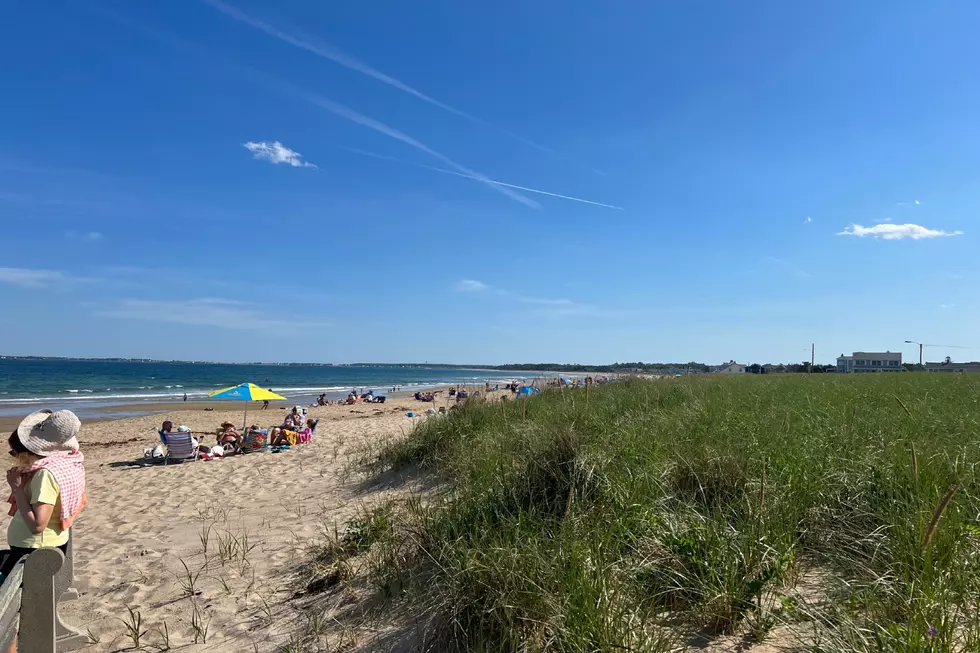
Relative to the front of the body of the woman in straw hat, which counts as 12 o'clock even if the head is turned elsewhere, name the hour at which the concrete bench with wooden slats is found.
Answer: The concrete bench with wooden slats is roughly at 9 o'clock from the woman in straw hat.

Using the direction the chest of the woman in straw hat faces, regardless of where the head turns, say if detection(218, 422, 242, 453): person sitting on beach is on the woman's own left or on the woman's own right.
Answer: on the woman's own right

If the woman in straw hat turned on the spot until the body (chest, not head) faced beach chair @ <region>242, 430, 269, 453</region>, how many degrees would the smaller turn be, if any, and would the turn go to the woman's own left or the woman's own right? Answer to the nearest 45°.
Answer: approximately 90° to the woman's own right

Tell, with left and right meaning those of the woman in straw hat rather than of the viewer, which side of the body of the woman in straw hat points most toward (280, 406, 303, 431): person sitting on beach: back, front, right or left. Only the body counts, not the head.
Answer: right

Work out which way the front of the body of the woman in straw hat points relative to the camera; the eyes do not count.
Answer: to the viewer's left
